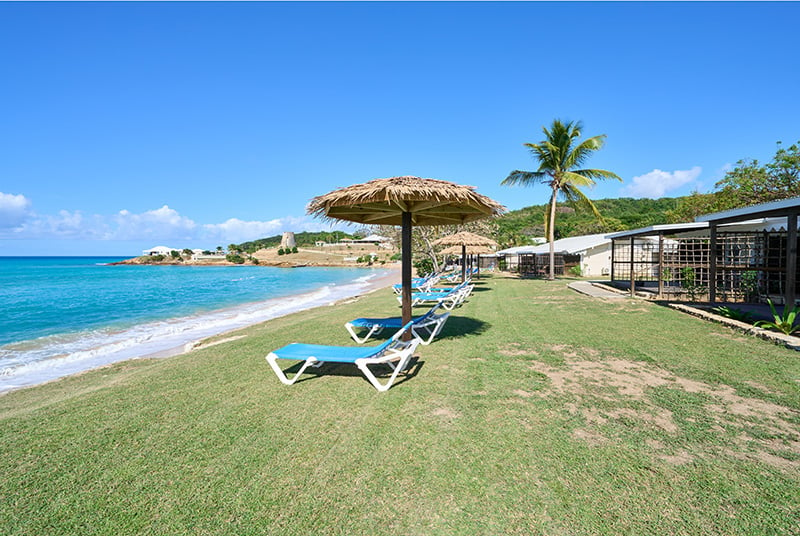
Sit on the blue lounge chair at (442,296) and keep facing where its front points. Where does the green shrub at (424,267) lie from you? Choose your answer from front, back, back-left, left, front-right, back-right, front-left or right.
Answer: right

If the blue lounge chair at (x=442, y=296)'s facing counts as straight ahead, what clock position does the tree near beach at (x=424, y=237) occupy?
The tree near beach is roughly at 3 o'clock from the blue lounge chair.

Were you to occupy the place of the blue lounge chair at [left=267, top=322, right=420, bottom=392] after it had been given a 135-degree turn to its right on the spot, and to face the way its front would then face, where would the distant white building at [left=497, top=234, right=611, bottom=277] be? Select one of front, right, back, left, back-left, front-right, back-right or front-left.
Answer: front

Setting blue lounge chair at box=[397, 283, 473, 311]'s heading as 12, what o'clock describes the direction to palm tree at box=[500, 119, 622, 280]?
The palm tree is roughly at 4 o'clock from the blue lounge chair.

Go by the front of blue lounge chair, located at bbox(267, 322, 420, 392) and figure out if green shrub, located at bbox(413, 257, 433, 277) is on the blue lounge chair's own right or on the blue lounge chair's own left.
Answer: on the blue lounge chair's own right

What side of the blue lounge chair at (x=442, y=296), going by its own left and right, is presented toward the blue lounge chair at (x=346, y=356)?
left

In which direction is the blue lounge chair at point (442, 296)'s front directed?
to the viewer's left

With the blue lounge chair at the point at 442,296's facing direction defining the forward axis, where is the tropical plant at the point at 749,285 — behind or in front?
behind

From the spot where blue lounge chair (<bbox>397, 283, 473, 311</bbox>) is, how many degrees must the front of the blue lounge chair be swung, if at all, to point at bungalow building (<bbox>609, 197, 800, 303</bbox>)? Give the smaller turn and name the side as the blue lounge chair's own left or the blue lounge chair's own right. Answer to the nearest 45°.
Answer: approximately 180°

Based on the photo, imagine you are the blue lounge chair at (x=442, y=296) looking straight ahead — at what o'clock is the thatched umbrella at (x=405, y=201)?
The thatched umbrella is roughly at 9 o'clock from the blue lounge chair.

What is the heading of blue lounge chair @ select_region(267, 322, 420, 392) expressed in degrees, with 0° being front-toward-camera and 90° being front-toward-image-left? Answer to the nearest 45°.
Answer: approximately 90°

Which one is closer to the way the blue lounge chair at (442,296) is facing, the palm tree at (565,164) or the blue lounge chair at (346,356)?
the blue lounge chair
